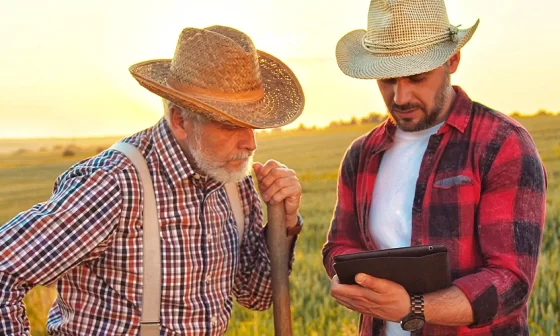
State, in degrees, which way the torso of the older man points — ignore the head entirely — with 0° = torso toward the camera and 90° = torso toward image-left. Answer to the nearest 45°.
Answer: approximately 315°
